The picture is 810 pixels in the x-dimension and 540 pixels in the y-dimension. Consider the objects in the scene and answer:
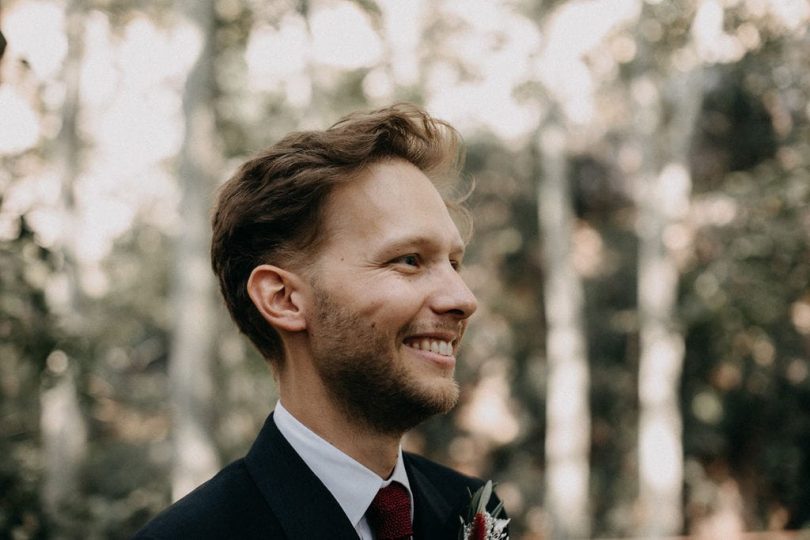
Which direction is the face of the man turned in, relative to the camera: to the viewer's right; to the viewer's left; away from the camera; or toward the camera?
to the viewer's right

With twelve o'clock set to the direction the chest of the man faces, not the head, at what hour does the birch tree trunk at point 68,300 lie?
The birch tree trunk is roughly at 7 o'clock from the man.

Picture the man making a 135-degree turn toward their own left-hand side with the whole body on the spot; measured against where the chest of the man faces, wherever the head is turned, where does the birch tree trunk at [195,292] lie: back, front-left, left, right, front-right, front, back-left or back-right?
front

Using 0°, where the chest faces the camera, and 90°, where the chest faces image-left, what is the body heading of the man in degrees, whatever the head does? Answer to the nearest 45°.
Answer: approximately 315°

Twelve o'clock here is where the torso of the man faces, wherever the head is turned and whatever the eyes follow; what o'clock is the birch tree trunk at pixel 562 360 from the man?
The birch tree trunk is roughly at 8 o'clock from the man.
